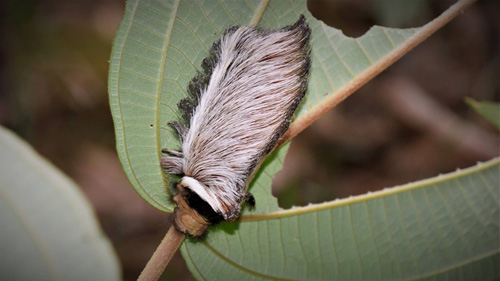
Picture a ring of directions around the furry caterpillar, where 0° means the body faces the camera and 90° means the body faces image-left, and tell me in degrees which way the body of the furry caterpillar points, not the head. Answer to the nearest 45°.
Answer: approximately 45°
